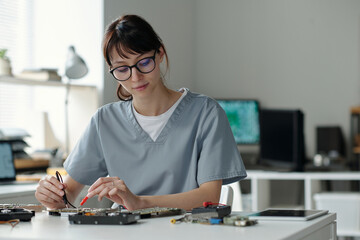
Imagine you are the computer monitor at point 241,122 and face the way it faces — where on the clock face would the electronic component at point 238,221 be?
The electronic component is roughly at 12 o'clock from the computer monitor.

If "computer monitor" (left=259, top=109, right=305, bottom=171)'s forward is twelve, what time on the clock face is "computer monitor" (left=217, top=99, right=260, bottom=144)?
"computer monitor" (left=217, top=99, right=260, bottom=144) is roughly at 4 o'clock from "computer monitor" (left=259, top=109, right=305, bottom=171).

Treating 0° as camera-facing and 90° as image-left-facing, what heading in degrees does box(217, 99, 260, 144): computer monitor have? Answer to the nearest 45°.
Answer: approximately 0°

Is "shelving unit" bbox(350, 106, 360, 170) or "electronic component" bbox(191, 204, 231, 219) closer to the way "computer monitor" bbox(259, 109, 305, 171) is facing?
the electronic component

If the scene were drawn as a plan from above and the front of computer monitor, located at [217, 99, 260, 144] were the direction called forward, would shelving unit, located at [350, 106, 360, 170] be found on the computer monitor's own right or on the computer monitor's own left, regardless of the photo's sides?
on the computer monitor's own left

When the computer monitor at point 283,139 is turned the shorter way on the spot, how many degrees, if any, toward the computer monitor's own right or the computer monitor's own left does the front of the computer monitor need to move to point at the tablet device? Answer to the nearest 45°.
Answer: approximately 45° to the computer monitor's own left
